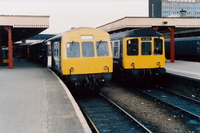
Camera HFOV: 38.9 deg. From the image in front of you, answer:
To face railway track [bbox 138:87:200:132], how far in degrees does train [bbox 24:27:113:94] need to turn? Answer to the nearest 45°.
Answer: approximately 45° to its left

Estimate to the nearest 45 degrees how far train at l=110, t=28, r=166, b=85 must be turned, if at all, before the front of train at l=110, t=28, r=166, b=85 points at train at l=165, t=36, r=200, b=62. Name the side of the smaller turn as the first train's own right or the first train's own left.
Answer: approximately 135° to the first train's own left

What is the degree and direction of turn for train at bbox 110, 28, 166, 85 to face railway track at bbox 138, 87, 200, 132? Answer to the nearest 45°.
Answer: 0° — it already faces it

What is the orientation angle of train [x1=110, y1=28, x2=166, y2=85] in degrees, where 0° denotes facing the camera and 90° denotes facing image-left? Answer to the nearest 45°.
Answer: approximately 315°

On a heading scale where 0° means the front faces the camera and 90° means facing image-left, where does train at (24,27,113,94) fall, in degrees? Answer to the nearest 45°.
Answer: approximately 315°

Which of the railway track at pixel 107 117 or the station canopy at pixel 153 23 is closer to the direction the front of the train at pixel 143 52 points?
the railway track

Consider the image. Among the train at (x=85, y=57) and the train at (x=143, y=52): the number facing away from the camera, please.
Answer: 0

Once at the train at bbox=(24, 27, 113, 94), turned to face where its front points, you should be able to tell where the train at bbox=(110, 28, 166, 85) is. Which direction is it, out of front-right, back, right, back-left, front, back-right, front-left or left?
left

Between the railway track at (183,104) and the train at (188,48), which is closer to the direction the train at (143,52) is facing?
the railway track

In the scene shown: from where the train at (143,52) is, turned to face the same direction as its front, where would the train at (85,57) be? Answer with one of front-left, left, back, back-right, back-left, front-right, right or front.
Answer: right

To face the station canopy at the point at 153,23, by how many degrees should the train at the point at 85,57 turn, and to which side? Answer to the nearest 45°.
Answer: approximately 90° to its left

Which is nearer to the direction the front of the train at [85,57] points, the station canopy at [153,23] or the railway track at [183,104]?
the railway track

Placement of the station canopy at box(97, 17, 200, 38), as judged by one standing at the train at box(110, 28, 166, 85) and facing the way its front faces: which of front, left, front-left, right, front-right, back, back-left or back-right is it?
back-left
